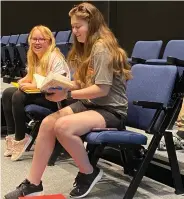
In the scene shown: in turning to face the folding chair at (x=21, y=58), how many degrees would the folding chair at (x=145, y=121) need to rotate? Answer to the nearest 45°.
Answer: approximately 90° to its right

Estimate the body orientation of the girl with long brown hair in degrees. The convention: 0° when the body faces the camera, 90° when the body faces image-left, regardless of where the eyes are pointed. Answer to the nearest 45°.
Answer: approximately 90°

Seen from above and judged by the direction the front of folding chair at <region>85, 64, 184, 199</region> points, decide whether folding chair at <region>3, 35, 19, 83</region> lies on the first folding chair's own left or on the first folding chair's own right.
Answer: on the first folding chair's own right
